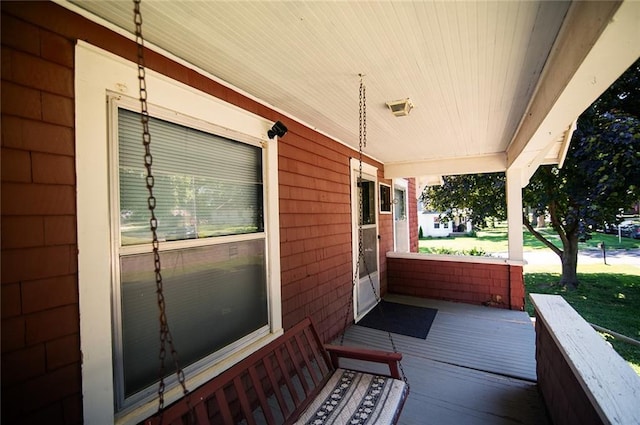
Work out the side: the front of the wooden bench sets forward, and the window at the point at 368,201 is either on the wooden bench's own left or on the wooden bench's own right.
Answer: on the wooden bench's own left

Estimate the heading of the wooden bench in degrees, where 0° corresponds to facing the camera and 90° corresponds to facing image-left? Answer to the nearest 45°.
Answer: approximately 315°

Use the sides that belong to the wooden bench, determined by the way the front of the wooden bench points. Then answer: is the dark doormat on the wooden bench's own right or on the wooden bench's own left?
on the wooden bench's own left

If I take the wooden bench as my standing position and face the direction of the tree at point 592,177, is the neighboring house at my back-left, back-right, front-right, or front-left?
front-left
